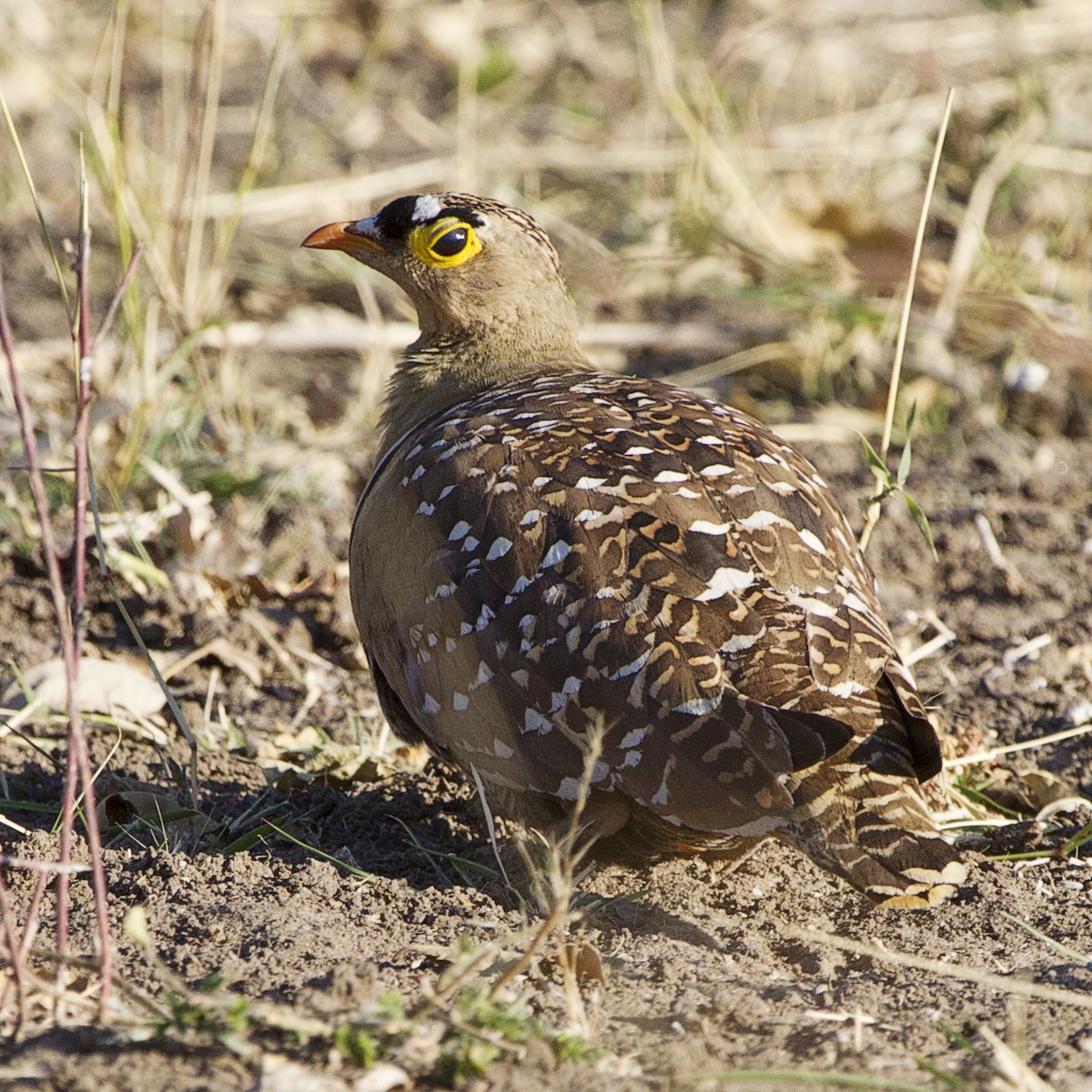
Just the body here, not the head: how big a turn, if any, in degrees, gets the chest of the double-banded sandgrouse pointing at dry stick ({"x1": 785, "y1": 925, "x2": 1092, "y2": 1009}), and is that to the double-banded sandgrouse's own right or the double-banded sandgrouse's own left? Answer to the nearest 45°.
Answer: approximately 180°

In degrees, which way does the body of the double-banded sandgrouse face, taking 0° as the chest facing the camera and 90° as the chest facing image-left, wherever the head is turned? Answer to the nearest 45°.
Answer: approximately 135°

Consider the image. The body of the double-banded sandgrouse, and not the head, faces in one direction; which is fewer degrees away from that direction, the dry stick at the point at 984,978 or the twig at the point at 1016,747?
the twig

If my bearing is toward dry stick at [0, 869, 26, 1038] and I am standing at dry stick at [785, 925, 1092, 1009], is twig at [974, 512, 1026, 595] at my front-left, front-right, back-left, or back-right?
back-right

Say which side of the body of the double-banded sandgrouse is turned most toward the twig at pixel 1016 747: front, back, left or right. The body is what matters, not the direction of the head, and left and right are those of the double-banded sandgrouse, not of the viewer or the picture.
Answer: right

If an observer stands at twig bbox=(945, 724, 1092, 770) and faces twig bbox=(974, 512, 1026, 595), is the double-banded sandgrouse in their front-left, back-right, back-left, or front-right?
back-left

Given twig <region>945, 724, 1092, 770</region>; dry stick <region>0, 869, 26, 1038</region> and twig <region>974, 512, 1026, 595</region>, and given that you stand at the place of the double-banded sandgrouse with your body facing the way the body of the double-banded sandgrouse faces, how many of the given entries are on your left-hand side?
1

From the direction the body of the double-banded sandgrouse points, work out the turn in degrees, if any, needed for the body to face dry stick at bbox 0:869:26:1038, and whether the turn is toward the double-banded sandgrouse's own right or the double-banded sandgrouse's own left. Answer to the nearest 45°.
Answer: approximately 90° to the double-banded sandgrouse's own left
